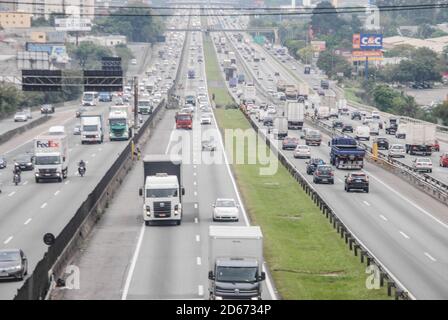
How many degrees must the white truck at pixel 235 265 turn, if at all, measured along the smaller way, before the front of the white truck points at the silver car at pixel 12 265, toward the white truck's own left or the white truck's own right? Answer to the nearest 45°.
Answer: approximately 135° to the white truck's own right

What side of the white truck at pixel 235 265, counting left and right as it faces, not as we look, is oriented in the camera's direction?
front
